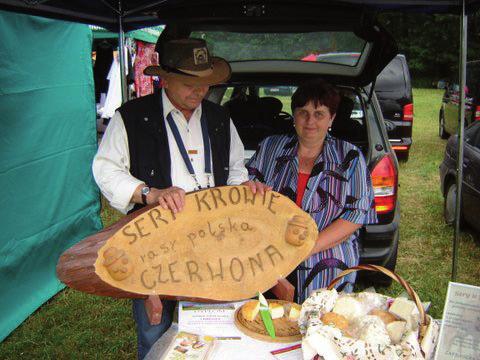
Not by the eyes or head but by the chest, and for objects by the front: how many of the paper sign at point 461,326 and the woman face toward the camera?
2

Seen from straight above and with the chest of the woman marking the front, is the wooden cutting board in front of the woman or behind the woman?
in front

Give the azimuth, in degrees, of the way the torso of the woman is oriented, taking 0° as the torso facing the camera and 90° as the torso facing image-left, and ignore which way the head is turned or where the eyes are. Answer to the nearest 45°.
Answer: approximately 0°

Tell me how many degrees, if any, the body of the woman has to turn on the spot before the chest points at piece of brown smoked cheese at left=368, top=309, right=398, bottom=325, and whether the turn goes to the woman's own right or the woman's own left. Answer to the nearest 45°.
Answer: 0° — they already face it

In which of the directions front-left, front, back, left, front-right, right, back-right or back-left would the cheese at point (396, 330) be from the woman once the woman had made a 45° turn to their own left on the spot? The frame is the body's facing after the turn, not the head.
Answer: front-right

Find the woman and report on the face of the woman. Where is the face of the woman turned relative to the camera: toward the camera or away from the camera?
toward the camera

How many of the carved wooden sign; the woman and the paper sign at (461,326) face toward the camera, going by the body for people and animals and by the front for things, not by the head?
3

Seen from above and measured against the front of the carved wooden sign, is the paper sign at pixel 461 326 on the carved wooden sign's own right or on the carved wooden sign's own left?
on the carved wooden sign's own left

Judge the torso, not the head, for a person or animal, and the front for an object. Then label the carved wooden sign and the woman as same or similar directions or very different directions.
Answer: same or similar directions

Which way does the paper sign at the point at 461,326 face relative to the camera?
toward the camera

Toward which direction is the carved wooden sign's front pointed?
toward the camera

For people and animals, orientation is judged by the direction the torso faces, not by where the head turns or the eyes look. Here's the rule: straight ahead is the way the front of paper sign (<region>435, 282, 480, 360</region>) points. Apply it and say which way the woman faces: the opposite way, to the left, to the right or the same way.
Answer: the same way
